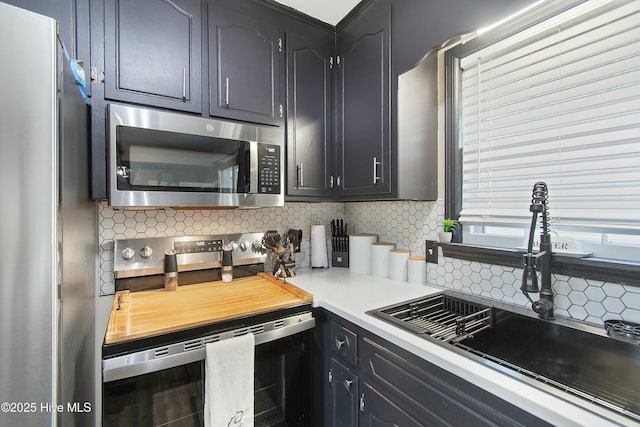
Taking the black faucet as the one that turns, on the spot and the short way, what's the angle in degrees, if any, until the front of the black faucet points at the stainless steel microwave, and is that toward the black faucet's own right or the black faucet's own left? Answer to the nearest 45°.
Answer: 0° — it already faces it

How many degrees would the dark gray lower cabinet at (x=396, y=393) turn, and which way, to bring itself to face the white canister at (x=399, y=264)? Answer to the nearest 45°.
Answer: approximately 135° to its right

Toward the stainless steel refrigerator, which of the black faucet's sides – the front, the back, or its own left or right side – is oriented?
front

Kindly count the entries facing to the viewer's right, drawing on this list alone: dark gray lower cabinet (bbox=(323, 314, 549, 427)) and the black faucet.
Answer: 0

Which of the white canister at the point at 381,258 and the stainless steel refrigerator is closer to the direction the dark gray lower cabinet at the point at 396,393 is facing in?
the stainless steel refrigerator

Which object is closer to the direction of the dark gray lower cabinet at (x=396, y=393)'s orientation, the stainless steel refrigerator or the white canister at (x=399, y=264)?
the stainless steel refrigerator

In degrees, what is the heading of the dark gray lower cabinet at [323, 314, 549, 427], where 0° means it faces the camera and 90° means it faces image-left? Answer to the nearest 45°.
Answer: approximately 45°

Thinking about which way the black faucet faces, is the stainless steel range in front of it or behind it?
in front

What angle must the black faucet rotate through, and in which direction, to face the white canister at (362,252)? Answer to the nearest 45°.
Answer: approximately 45° to its right

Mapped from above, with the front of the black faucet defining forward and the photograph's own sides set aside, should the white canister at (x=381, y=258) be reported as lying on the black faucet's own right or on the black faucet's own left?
on the black faucet's own right

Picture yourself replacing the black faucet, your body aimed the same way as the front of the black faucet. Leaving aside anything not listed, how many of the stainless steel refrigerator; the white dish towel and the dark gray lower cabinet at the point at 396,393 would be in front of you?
3

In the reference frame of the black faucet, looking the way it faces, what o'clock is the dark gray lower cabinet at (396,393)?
The dark gray lower cabinet is roughly at 12 o'clock from the black faucet.

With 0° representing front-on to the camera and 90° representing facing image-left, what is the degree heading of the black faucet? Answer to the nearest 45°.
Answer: approximately 45°
